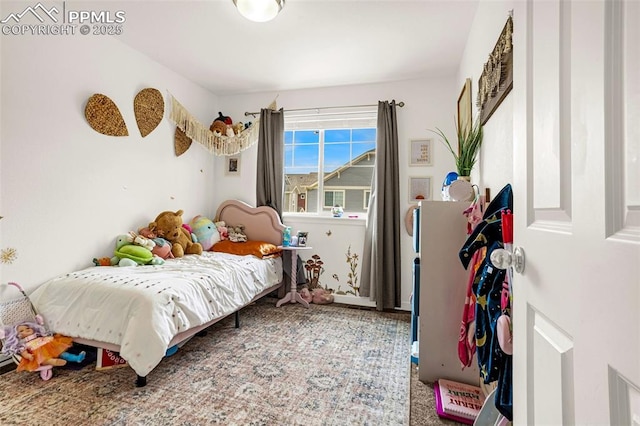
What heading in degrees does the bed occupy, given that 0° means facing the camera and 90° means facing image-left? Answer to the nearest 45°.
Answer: approximately 45°

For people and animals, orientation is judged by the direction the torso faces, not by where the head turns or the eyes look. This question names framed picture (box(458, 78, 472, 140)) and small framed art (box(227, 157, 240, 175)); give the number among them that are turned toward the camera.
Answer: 1

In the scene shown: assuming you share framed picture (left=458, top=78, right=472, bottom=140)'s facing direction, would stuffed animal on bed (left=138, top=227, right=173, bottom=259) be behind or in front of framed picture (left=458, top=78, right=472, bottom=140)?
in front

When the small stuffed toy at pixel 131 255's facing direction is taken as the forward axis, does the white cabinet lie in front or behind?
in front

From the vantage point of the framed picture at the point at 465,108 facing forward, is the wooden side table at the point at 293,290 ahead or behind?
ahead

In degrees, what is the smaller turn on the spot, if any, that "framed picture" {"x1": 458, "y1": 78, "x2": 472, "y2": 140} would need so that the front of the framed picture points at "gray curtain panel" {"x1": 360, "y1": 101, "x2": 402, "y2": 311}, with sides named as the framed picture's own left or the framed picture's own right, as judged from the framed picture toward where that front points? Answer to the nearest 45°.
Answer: approximately 45° to the framed picture's own right

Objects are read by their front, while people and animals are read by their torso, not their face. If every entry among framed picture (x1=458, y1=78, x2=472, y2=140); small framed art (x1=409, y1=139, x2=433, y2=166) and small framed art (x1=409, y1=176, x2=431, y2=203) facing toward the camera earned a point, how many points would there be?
2

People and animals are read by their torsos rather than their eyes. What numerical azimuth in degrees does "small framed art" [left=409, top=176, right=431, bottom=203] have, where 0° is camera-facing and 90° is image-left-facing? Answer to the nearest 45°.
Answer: approximately 0°
